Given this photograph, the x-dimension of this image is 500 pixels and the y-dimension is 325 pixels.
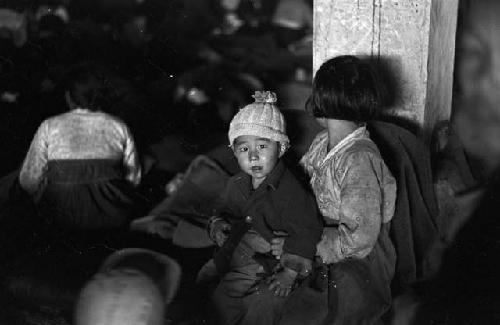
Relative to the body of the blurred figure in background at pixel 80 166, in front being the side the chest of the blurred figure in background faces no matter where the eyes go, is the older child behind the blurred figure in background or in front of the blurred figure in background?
behind

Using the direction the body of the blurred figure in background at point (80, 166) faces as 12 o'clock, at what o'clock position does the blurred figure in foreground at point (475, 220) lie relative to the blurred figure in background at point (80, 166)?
the blurred figure in foreground at point (475, 220) is roughly at 4 o'clock from the blurred figure in background at point (80, 166).

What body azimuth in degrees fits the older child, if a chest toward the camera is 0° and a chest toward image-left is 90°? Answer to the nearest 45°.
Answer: approximately 90°

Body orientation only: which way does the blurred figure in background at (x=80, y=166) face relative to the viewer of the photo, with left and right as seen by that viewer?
facing away from the viewer

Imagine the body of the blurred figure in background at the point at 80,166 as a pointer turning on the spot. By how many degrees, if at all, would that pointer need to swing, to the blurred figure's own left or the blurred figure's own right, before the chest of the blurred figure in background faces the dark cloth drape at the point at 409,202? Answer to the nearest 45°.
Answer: approximately 135° to the blurred figure's own right

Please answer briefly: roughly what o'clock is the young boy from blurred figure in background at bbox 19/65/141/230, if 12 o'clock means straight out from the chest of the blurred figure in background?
The young boy is roughly at 5 o'clock from the blurred figure in background.

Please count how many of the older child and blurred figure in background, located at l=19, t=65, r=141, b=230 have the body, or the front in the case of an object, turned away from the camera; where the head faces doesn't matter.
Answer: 1
